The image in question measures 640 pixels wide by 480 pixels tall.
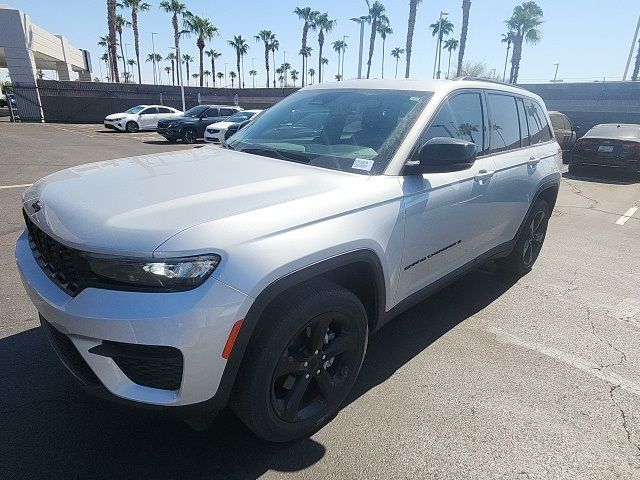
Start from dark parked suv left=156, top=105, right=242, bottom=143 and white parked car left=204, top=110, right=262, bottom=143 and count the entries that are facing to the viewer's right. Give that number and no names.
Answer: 0

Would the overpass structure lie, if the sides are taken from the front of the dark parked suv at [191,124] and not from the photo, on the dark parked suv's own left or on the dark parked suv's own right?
on the dark parked suv's own right

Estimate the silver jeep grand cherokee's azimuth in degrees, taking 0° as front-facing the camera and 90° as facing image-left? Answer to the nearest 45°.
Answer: approximately 45°

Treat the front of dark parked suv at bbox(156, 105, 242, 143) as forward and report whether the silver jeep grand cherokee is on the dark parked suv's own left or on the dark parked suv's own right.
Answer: on the dark parked suv's own left

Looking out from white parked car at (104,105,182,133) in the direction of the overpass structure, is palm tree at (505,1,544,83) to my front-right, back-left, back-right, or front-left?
back-right

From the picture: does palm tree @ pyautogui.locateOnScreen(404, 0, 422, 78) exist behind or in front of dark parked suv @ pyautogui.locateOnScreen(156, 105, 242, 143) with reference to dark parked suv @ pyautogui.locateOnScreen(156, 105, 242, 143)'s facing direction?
behind

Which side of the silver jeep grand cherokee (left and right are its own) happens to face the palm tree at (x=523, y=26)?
back

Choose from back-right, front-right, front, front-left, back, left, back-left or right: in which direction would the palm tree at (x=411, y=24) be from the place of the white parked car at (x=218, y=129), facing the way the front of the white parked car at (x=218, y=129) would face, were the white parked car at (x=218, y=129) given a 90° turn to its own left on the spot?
left

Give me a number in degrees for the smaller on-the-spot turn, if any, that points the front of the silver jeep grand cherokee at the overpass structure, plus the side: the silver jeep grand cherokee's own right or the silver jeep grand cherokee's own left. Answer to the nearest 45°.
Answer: approximately 90° to the silver jeep grand cherokee's own right
